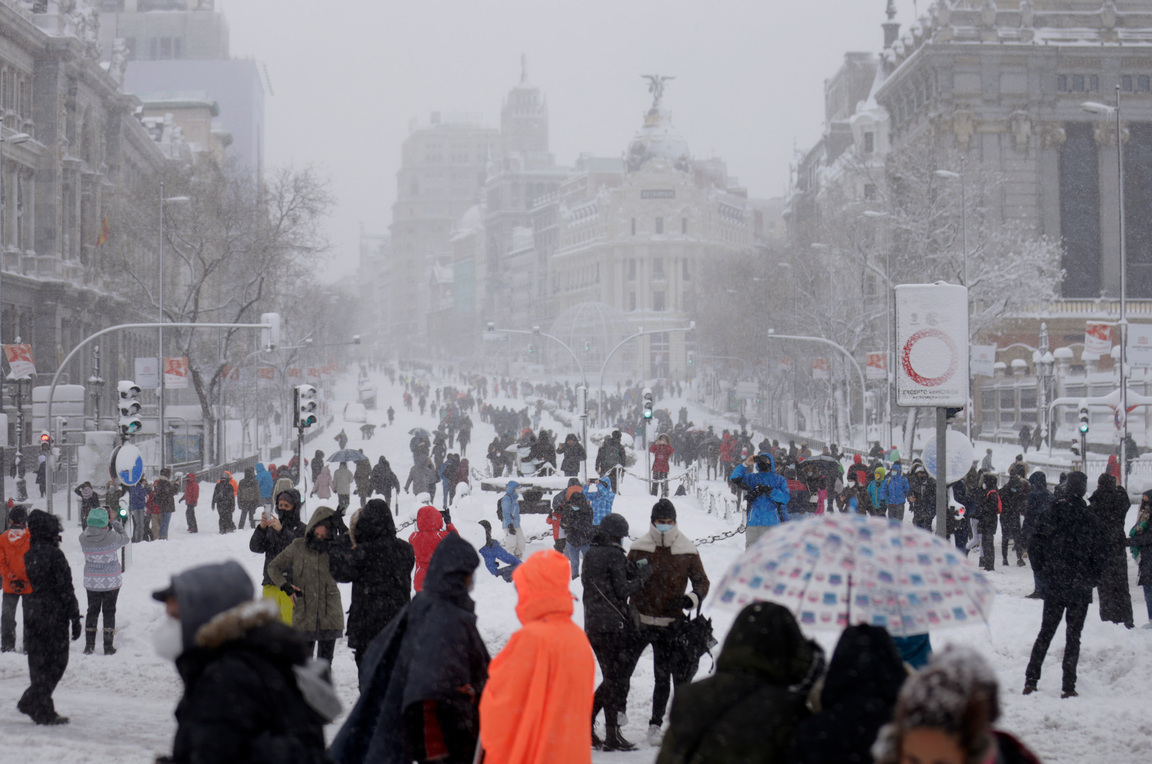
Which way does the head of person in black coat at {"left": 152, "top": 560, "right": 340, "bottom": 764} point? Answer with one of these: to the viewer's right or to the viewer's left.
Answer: to the viewer's left

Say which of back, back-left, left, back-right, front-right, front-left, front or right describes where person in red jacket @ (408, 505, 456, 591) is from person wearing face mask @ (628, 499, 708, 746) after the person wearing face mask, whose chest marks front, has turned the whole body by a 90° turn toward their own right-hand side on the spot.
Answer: front-right

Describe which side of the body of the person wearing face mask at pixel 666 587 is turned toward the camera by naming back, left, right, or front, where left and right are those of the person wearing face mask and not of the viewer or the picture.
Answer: front

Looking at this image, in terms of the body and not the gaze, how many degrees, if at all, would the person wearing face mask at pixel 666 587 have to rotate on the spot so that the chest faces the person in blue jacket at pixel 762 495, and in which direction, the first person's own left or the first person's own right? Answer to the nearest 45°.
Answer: approximately 180°

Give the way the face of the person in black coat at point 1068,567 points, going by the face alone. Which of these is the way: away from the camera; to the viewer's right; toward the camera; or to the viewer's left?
away from the camera

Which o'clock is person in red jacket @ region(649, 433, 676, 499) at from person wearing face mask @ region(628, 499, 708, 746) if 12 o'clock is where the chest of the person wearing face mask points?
The person in red jacket is roughly at 6 o'clock from the person wearing face mask.

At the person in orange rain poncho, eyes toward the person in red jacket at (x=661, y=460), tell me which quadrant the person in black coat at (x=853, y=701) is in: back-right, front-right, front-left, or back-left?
back-right

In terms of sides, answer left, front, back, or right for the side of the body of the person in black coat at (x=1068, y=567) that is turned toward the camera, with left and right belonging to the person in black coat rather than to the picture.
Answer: back

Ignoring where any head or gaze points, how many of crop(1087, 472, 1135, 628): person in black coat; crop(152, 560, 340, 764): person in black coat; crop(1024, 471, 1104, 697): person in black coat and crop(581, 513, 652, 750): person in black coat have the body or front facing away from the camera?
2

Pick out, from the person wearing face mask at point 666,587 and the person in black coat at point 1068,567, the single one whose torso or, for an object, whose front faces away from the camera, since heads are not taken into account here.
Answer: the person in black coat

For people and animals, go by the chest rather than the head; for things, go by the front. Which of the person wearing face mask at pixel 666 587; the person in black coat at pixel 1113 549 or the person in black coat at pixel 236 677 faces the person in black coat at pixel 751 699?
the person wearing face mask

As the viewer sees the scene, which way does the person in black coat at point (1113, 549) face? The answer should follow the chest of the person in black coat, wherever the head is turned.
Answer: away from the camera

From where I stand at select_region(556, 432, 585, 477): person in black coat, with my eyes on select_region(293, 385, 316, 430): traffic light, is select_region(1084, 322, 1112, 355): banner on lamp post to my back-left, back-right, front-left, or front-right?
back-left

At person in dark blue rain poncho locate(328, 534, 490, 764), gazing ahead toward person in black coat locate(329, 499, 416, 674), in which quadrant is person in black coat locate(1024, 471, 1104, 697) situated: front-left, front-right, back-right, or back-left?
front-right

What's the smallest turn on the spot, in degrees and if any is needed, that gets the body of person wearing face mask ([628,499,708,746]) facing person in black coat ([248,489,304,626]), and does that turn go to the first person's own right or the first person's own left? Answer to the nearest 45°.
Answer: approximately 135° to the first person's own right

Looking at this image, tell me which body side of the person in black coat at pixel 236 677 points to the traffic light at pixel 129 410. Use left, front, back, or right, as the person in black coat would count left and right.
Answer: right

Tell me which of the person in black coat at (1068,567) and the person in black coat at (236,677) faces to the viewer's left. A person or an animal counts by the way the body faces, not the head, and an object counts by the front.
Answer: the person in black coat at (236,677)
